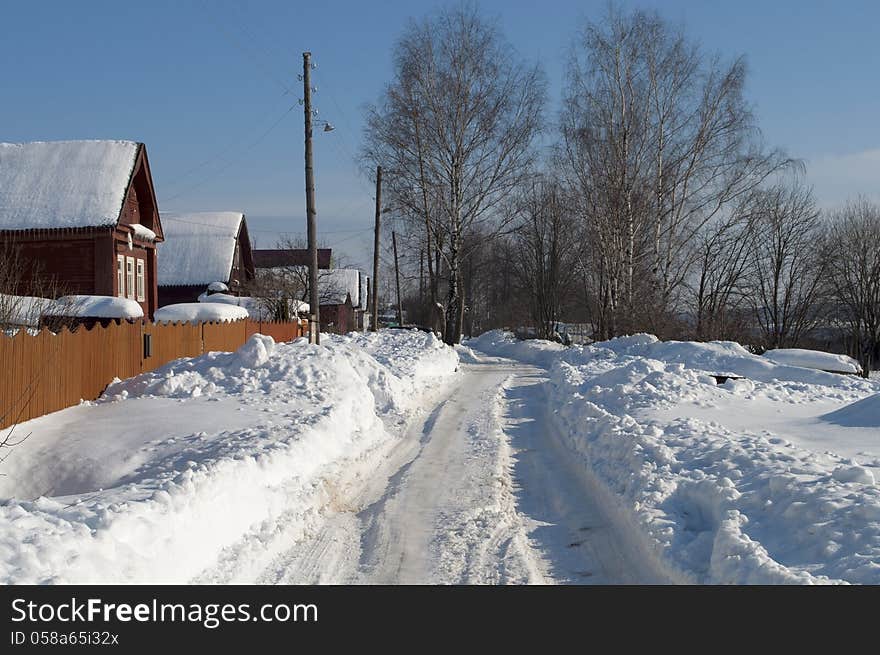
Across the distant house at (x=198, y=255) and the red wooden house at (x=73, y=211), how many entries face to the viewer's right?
2

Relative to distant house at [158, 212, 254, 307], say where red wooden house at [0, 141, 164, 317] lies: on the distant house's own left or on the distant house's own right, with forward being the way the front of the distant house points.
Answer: on the distant house's own right

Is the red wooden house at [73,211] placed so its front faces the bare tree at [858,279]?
yes

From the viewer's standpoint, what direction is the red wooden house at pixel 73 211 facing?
to the viewer's right

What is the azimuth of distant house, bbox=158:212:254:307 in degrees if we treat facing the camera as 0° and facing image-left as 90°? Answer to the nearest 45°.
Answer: approximately 270°

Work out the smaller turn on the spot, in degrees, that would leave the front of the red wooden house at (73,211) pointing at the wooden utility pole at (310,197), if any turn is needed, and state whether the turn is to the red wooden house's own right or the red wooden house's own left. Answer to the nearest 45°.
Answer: approximately 45° to the red wooden house's own right
